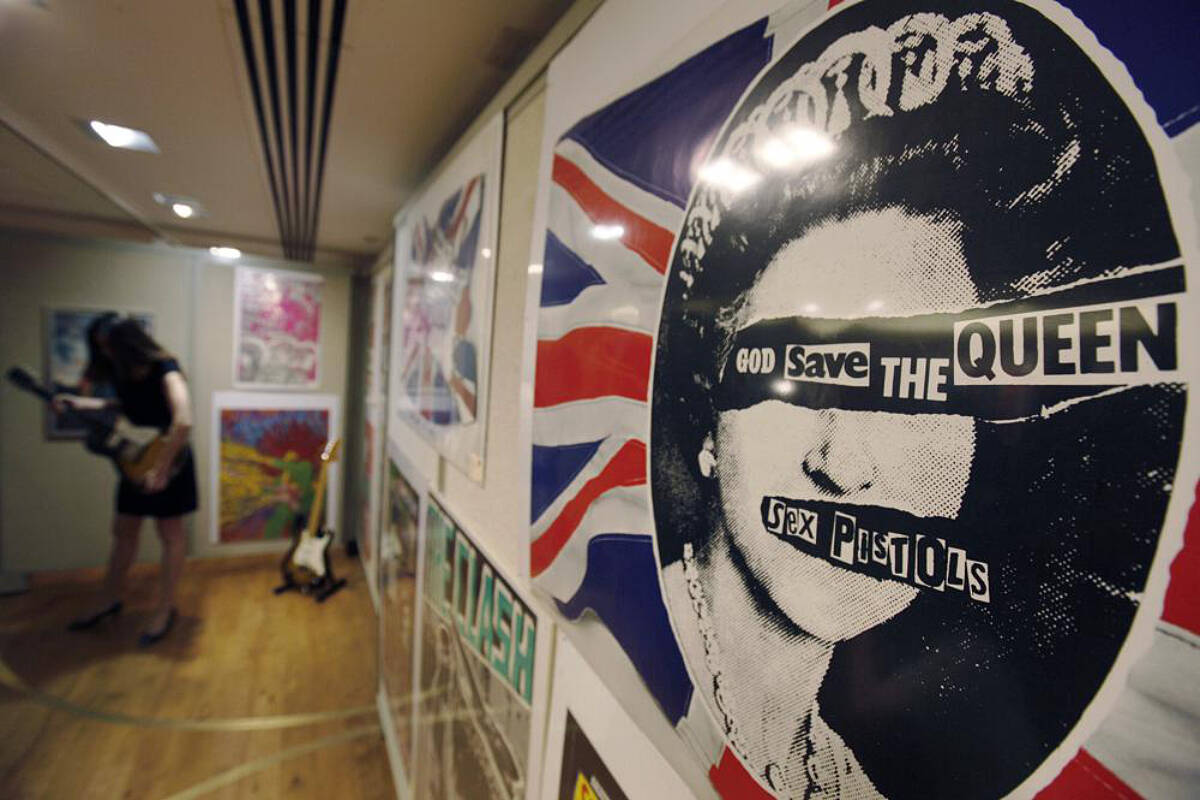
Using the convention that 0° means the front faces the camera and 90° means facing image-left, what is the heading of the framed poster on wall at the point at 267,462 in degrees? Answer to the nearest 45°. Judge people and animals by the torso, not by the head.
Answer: approximately 0°

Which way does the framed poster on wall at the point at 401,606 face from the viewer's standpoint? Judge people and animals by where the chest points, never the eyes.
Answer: to the viewer's left

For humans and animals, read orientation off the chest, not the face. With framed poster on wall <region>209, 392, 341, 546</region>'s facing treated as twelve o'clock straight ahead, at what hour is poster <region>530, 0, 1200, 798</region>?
The poster is roughly at 12 o'clock from the framed poster on wall.

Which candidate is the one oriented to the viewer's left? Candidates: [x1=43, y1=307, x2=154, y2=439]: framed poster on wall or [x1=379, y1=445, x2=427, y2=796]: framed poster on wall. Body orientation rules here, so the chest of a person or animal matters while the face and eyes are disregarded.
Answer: [x1=379, y1=445, x2=427, y2=796]: framed poster on wall

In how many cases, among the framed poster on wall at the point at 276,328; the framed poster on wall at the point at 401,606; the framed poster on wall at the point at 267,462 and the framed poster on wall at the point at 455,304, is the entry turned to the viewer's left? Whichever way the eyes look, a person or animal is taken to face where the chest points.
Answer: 2

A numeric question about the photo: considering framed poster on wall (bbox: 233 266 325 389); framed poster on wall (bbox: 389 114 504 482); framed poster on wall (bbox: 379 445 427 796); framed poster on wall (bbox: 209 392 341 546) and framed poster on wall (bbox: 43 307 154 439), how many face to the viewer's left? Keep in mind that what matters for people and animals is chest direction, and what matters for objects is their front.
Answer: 2

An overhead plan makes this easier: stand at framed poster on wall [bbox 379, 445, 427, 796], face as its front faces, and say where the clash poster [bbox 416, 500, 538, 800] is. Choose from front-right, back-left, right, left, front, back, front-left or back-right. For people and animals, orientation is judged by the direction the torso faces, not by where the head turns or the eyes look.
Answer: left
